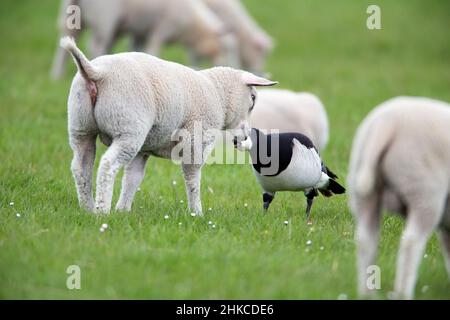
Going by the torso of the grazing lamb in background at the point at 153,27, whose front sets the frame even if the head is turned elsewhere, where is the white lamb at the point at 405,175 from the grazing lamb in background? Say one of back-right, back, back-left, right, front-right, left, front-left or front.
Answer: right

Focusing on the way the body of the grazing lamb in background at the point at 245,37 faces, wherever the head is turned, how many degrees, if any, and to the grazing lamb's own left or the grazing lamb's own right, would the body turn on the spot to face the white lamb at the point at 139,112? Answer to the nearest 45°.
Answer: approximately 90° to the grazing lamb's own right

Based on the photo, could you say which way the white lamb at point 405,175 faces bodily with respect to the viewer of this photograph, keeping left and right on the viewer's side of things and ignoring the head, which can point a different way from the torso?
facing away from the viewer and to the right of the viewer

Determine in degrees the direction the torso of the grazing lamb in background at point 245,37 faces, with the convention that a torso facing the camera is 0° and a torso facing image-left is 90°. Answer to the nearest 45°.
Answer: approximately 270°

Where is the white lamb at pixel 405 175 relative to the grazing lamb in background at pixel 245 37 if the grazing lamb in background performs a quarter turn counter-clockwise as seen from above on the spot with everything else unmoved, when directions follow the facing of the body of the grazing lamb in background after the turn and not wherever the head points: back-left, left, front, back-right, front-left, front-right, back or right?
back

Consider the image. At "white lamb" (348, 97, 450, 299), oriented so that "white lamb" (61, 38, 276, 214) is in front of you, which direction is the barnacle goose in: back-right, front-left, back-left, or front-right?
front-right

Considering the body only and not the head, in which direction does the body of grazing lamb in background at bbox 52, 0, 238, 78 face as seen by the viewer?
to the viewer's right

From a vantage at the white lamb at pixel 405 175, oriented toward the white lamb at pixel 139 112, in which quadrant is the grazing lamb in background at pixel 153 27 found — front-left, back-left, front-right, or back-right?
front-right

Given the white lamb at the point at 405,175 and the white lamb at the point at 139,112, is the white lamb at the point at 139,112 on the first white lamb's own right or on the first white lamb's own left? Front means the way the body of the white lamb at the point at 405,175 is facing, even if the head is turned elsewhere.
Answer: on the first white lamb's own left

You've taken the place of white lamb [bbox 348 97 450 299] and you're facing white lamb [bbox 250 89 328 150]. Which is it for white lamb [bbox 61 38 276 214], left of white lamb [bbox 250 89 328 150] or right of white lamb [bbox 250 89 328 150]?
left
